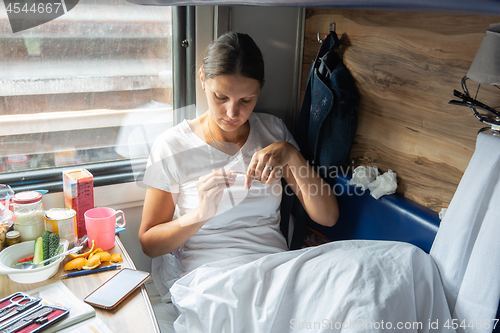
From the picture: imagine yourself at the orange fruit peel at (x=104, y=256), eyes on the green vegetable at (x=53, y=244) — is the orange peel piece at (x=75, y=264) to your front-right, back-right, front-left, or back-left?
front-left

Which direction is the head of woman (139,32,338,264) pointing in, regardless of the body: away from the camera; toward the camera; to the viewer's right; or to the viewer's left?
toward the camera

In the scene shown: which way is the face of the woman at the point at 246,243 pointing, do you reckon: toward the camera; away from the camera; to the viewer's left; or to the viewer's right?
toward the camera

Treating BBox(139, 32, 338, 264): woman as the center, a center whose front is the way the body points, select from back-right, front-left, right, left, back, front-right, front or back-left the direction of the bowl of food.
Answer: front-right

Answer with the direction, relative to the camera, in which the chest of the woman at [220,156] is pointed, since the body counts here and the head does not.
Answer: toward the camera
